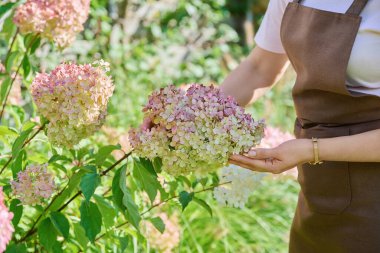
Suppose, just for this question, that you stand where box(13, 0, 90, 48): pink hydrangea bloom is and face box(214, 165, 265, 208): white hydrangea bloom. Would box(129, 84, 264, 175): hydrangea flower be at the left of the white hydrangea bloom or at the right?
right

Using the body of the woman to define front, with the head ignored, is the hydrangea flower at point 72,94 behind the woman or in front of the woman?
in front

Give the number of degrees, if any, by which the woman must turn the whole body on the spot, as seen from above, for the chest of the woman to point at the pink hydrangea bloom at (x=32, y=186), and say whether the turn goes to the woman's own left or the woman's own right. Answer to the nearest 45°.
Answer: approximately 45° to the woman's own right

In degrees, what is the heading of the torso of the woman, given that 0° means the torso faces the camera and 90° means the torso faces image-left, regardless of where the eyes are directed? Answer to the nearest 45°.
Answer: approximately 45°

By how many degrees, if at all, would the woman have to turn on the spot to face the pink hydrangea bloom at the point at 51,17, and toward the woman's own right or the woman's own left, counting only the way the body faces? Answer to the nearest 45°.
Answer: approximately 45° to the woman's own right
